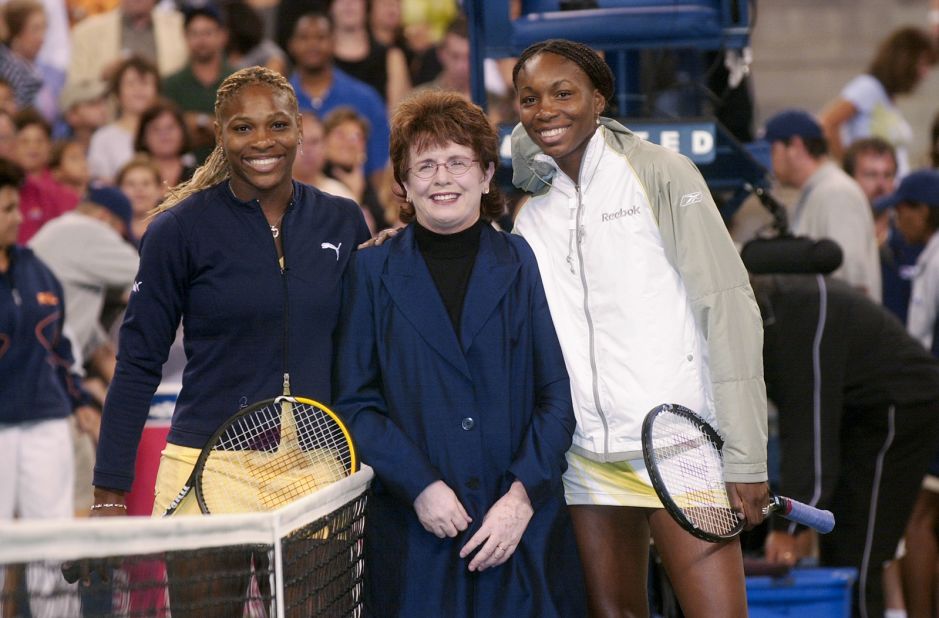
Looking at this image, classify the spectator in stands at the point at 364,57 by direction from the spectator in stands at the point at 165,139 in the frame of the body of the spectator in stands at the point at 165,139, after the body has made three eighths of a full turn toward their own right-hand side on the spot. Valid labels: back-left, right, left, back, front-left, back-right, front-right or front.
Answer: right

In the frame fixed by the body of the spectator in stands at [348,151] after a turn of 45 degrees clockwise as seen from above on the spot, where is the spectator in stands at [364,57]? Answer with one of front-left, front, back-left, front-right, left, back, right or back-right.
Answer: back-right

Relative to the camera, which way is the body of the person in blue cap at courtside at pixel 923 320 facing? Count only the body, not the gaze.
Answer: to the viewer's left

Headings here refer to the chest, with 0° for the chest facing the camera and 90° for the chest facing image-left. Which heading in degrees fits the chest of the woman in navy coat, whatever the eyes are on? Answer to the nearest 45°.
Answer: approximately 0°

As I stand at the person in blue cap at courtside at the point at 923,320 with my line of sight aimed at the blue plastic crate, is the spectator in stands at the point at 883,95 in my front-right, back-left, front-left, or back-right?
back-right

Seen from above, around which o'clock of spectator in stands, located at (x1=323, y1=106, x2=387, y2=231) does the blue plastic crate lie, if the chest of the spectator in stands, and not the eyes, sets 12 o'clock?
The blue plastic crate is roughly at 11 o'clock from the spectator in stands.

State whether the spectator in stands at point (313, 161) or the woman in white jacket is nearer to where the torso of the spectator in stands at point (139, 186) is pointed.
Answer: the woman in white jacket

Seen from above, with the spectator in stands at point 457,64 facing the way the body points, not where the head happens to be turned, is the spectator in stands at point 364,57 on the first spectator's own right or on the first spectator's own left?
on the first spectator's own right

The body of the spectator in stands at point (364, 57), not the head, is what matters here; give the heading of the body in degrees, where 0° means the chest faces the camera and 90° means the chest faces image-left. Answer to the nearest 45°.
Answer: approximately 0°

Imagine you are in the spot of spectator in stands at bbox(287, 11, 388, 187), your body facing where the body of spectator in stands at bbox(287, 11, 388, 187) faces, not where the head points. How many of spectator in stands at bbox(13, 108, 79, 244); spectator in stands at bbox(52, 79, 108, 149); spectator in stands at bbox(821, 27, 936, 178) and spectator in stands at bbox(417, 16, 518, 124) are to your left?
2

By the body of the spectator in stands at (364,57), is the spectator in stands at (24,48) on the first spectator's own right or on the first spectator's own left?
on the first spectator's own right

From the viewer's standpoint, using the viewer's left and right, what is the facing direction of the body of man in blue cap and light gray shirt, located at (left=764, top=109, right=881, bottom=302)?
facing to the left of the viewer
